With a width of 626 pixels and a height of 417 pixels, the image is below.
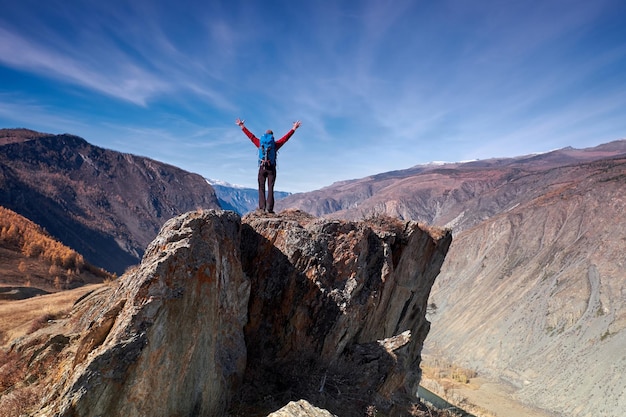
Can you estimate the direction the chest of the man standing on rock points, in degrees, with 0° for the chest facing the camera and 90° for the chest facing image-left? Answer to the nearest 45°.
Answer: approximately 180°
